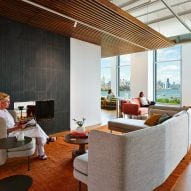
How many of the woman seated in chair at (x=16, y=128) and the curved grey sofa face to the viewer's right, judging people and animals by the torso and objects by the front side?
1

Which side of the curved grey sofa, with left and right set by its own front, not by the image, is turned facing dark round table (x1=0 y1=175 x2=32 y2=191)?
left

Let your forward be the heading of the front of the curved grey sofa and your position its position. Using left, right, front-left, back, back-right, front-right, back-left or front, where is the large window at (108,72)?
front-right

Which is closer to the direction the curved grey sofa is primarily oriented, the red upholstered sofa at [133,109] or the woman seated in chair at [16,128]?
the woman seated in chair

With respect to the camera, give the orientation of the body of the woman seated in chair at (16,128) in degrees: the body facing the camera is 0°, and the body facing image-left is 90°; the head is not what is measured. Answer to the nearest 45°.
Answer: approximately 270°

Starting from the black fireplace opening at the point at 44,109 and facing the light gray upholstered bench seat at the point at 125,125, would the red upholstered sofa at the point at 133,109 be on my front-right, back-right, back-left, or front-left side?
front-left

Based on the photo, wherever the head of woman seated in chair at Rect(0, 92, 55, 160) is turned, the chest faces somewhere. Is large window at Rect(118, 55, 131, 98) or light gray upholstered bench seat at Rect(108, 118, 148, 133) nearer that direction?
the light gray upholstered bench seat

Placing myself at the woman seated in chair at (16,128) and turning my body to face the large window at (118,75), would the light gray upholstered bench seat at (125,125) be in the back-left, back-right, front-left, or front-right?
front-right

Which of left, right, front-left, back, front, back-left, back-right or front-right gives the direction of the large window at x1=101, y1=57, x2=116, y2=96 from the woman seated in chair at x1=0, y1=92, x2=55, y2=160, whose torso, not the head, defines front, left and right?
front-left

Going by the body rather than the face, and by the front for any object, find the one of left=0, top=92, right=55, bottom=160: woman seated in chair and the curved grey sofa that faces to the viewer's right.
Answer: the woman seated in chair

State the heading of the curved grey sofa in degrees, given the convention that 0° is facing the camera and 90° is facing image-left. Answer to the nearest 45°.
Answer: approximately 135°

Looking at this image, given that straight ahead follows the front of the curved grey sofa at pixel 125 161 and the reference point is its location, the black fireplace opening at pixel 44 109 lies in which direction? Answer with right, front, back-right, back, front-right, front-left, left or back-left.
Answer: front

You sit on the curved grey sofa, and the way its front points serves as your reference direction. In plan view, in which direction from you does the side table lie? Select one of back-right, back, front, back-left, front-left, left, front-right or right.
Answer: front-left

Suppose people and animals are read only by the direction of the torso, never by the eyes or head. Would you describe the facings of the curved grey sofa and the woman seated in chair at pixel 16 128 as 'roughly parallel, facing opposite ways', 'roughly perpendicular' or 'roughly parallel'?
roughly perpendicular
